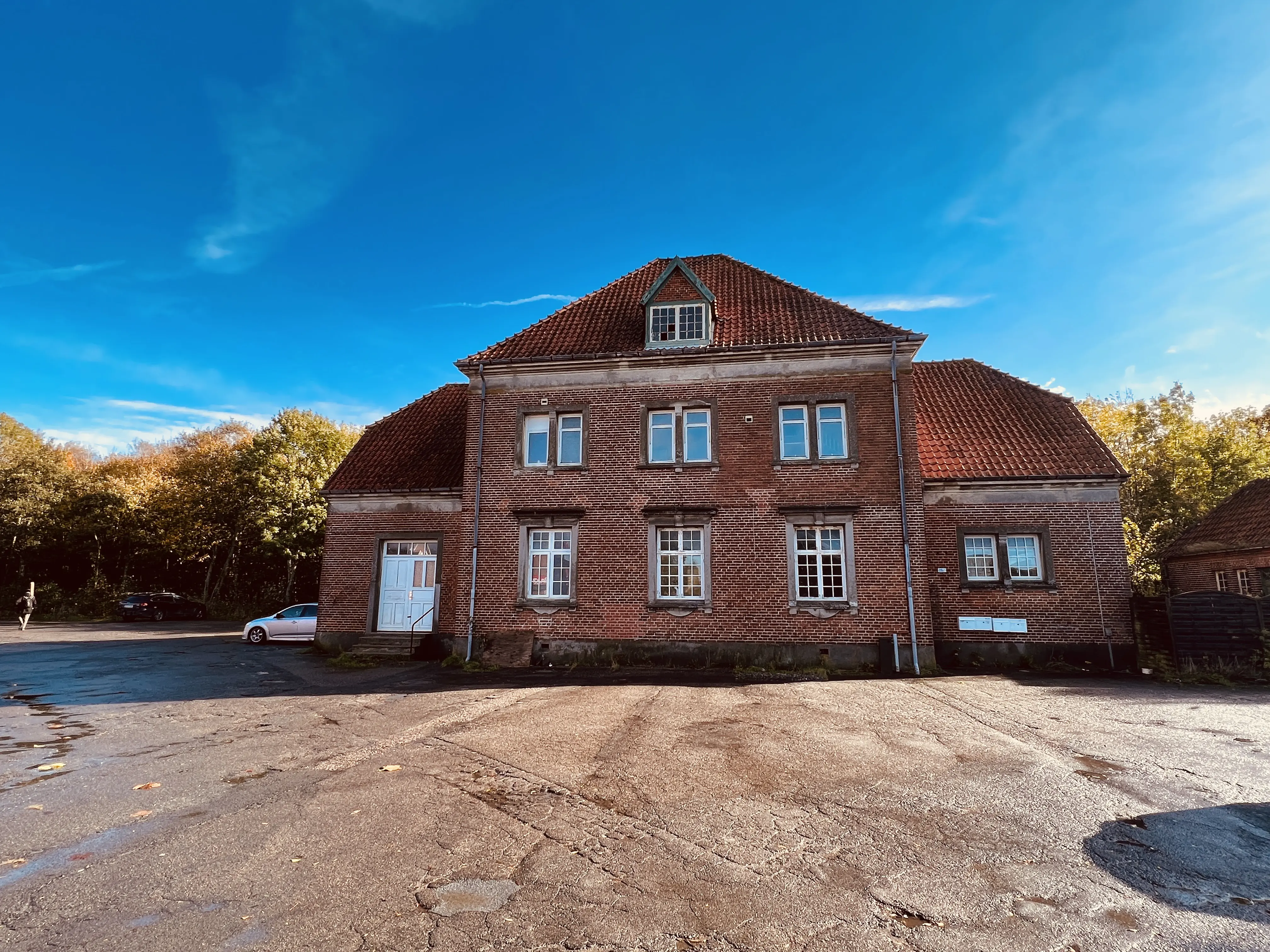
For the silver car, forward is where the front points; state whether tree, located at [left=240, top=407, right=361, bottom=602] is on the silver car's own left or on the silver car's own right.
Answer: on the silver car's own right

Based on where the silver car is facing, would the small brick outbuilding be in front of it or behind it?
behind

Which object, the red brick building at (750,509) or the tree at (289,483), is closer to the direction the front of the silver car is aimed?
the tree

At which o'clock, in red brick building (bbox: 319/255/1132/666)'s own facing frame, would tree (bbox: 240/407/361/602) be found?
The tree is roughly at 4 o'clock from the red brick building.

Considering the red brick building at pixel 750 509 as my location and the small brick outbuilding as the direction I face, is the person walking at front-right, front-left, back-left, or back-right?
back-left

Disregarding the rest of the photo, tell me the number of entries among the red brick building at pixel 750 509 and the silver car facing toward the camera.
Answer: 1

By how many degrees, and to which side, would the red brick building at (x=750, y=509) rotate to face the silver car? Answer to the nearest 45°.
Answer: approximately 90° to its right

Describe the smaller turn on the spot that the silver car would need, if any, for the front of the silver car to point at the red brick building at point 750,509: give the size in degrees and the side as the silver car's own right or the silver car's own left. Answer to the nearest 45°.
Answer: approximately 135° to the silver car's own left

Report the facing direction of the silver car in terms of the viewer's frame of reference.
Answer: facing to the left of the viewer

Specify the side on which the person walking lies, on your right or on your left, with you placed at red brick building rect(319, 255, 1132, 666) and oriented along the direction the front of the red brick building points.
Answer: on your right

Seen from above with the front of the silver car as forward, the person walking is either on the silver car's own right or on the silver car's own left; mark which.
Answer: on the silver car's own right

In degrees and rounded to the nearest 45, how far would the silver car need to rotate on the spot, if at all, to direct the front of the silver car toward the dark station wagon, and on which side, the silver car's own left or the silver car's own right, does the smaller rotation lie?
approximately 90° to the silver car's own right

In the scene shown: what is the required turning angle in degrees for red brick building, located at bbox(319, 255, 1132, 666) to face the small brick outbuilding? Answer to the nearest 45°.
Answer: approximately 90° to its left
